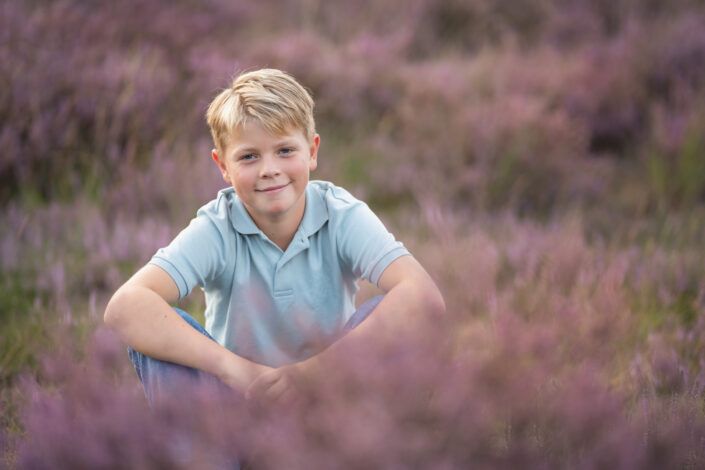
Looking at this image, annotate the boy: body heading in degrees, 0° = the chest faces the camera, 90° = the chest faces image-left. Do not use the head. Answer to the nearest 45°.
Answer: approximately 0°
